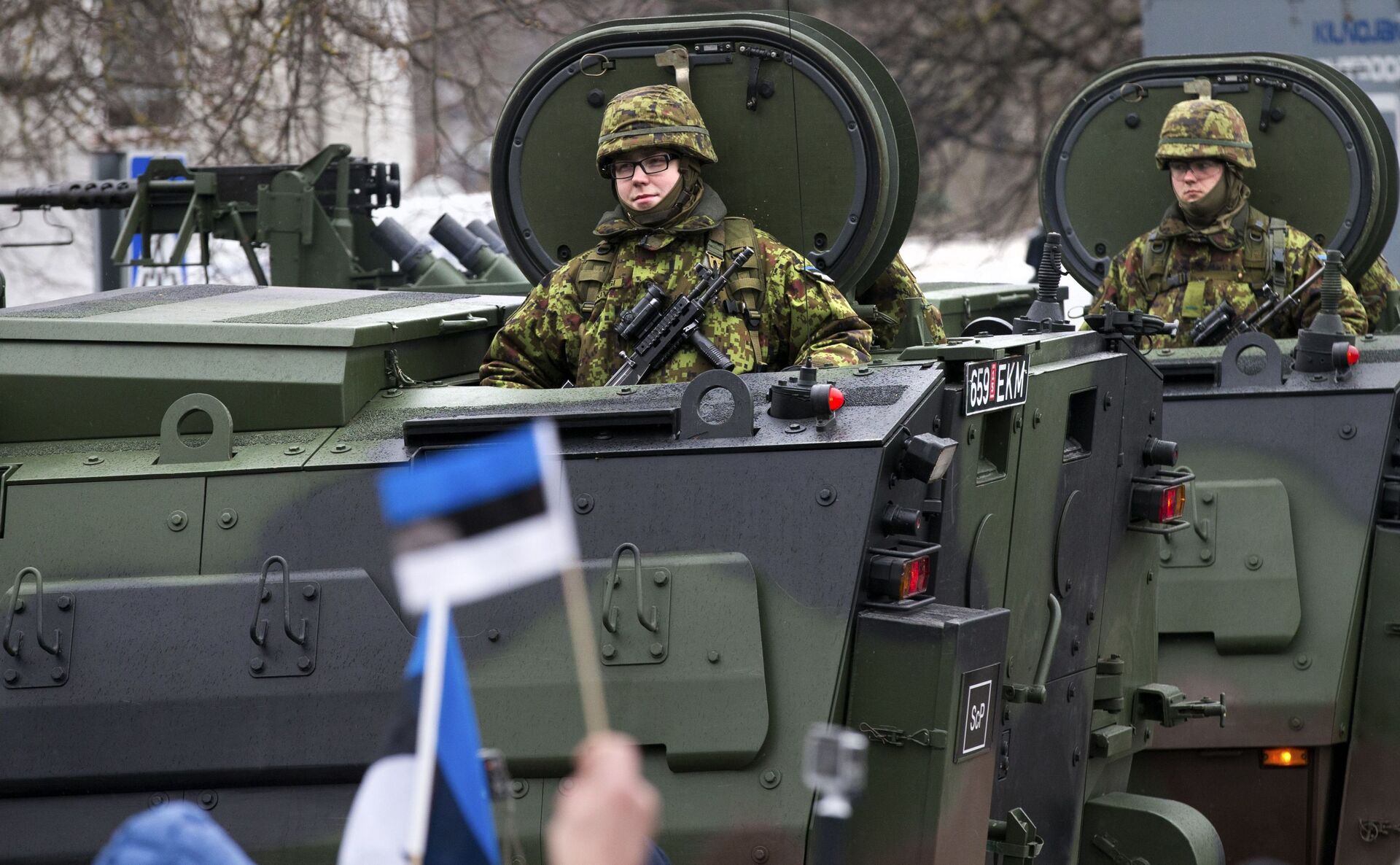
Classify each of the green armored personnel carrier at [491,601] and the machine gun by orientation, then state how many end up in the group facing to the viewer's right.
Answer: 0

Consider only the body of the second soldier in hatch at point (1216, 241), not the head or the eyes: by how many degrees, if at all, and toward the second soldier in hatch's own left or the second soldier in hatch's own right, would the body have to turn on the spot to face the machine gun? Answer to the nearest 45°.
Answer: approximately 45° to the second soldier in hatch's own right

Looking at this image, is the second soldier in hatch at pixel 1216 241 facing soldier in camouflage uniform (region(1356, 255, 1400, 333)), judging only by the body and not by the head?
no

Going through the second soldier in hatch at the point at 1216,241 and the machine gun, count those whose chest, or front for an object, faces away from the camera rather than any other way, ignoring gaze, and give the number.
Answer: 0

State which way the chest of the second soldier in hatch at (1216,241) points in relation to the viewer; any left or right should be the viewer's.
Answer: facing the viewer and to the left of the viewer

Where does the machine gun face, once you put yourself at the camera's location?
facing to the left of the viewer

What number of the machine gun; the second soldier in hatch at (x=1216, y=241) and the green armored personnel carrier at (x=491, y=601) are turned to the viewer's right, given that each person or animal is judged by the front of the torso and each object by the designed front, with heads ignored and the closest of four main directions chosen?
0

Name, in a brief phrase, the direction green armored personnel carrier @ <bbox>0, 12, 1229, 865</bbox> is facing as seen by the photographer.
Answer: facing away from the viewer and to the left of the viewer

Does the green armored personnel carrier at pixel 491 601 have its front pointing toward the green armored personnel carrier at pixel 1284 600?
no
